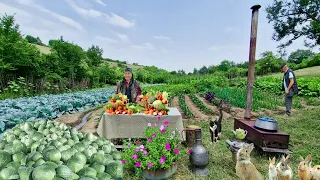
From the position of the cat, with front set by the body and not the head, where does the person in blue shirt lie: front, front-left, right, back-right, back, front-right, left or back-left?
back

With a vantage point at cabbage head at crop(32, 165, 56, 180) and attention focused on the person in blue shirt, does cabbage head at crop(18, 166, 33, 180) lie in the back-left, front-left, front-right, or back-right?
back-left

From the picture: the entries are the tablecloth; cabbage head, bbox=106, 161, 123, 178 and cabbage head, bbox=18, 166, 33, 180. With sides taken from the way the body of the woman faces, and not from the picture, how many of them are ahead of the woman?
3

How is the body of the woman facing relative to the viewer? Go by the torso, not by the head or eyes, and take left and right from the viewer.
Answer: facing the viewer

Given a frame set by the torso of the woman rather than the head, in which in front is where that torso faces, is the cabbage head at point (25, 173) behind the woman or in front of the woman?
in front

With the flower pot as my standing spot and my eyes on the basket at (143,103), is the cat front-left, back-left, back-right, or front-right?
front-right

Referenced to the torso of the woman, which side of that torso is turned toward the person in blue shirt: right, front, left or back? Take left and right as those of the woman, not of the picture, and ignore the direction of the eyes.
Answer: left

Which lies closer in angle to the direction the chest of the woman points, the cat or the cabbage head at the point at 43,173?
the cabbage head

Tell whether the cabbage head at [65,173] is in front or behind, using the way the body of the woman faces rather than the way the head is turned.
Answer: in front

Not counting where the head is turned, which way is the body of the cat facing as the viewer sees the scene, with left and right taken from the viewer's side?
facing the viewer and to the left of the viewer

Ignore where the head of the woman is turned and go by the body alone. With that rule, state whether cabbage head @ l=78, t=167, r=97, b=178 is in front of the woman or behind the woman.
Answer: in front

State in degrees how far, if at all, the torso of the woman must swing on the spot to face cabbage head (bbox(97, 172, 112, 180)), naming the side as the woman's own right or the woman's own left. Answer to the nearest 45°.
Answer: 0° — they already face it

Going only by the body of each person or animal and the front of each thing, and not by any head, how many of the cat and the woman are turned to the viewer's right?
0
